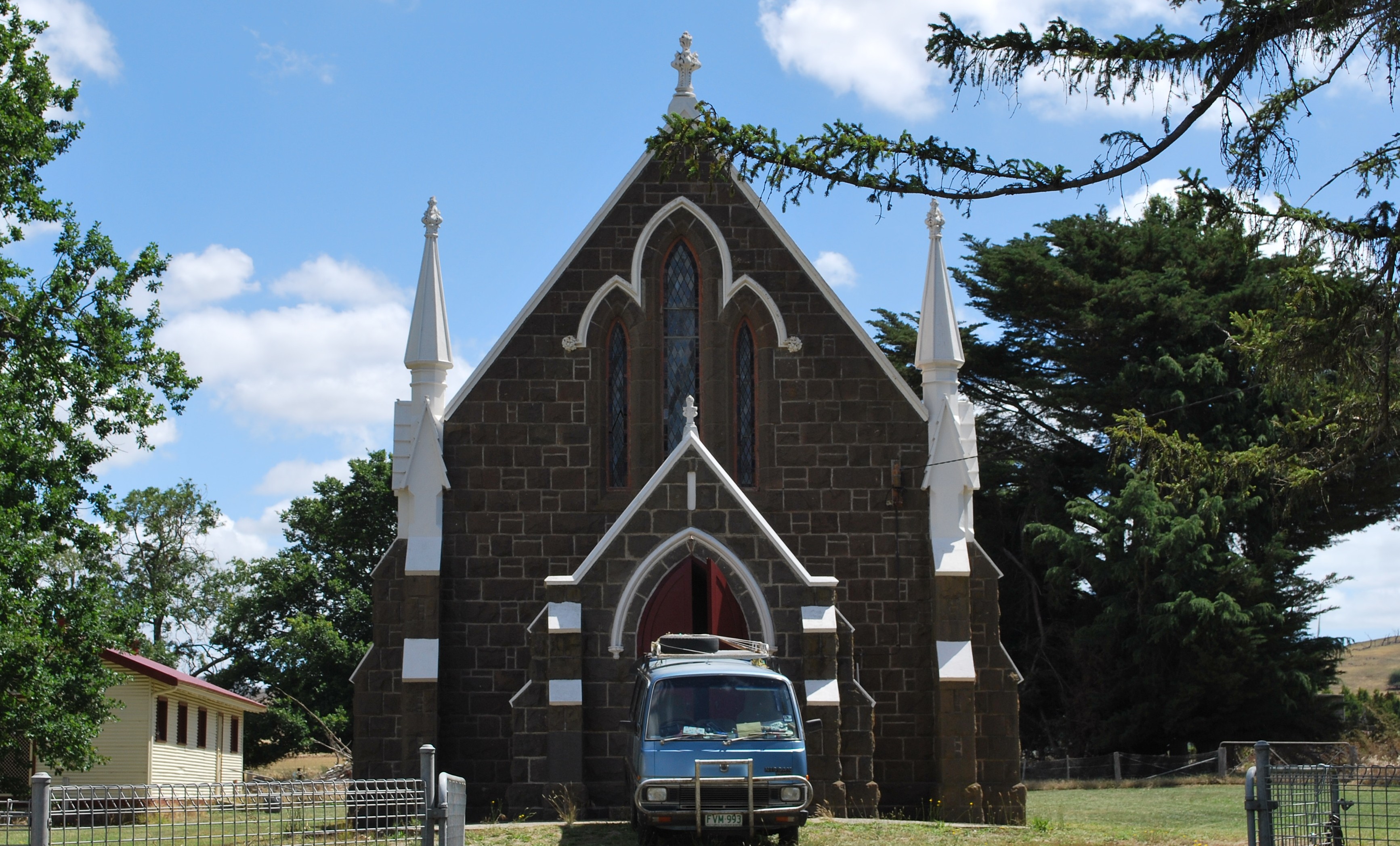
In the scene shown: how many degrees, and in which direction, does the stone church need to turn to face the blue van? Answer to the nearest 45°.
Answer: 0° — it already faces it

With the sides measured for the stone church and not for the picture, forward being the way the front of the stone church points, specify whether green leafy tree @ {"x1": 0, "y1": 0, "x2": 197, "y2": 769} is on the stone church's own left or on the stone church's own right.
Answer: on the stone church's own right

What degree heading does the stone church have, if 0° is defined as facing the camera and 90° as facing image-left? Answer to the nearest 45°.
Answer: approximately 0°

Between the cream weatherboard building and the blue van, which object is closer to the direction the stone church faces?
the blue van

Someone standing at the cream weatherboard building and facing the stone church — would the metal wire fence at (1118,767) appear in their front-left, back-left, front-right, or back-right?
front-left

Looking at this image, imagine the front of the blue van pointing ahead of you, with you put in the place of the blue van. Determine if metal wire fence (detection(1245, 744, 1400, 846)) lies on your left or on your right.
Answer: on your left

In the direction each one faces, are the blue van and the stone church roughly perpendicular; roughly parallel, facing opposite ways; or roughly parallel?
roughly parallel

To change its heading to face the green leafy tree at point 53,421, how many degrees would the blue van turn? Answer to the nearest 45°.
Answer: approximately 135° to its right

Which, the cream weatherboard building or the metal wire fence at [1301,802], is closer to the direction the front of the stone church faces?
the metal wire fence

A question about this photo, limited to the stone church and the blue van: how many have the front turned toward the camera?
2

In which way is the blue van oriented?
toward the camera

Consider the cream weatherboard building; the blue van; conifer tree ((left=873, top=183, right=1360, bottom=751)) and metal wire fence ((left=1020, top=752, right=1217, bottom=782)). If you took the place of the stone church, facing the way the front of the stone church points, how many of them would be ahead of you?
1

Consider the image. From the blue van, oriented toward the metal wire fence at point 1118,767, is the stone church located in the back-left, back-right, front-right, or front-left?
front-left

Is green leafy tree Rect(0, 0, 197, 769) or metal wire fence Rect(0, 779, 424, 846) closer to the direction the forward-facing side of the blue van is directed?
the metal wire fence
